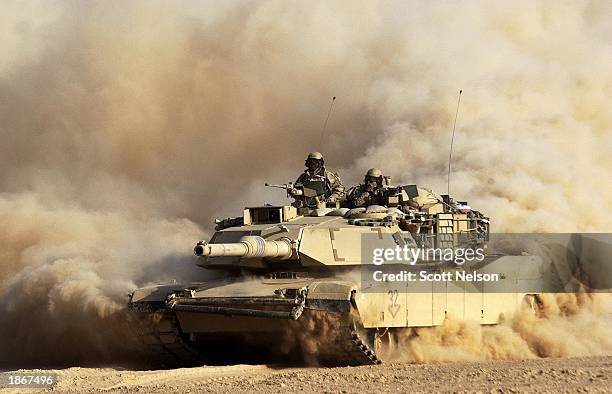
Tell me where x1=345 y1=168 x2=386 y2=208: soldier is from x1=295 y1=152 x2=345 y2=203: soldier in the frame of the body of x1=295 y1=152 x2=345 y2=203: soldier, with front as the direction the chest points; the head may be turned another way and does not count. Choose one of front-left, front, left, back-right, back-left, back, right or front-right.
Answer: left

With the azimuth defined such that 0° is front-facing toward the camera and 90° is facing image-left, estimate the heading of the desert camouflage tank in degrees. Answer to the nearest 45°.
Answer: approximately 45°

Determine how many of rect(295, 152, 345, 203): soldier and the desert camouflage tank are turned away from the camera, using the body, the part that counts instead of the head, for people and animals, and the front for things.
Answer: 0
